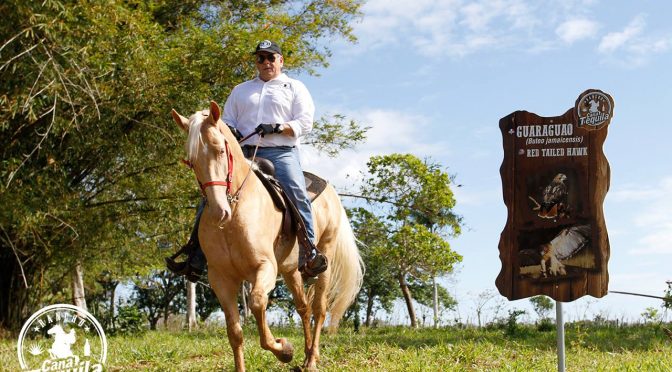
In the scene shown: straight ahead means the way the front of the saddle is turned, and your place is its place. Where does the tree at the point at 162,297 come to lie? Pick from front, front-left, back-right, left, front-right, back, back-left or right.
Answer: back-right

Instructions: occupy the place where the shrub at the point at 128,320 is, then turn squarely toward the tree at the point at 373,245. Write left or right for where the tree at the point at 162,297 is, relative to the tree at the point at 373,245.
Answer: left

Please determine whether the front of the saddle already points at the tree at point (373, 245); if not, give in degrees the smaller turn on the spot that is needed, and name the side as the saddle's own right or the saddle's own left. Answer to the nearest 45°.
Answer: approximately 135° to the saddle's own right

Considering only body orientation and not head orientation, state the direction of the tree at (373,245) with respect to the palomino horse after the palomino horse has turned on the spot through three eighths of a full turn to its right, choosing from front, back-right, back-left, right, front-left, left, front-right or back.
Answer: front

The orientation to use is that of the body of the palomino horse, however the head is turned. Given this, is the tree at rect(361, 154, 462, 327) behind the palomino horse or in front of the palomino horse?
behind

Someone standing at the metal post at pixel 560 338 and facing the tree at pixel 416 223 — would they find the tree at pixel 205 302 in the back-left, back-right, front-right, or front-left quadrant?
front-left

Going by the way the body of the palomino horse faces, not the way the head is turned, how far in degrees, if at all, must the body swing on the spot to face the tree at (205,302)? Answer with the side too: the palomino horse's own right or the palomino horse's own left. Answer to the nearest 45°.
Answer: approximately 135° to the palomino horse's own right

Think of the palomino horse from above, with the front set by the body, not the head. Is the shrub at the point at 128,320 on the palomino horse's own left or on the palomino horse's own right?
on the palomino horse's own right

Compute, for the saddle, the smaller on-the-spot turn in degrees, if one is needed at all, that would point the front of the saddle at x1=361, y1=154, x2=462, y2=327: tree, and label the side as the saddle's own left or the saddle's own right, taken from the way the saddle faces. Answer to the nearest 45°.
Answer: approximately 135° to the saddle's own right

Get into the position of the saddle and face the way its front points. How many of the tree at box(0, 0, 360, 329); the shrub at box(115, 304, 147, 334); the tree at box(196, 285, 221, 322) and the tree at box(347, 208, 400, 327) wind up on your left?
0

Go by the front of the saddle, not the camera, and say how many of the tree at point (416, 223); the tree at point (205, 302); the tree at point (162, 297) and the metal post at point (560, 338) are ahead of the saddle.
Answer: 0

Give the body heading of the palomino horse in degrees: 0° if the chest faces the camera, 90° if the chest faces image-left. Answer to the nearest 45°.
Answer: approximately 45°

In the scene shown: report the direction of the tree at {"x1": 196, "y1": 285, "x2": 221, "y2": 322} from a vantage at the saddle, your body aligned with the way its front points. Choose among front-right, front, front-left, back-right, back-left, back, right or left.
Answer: back-right

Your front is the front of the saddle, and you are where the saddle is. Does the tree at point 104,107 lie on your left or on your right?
on your right

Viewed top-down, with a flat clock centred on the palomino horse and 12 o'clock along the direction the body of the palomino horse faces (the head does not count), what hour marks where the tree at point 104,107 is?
The tree is roughly at 4 o'clock from the palomino horse.

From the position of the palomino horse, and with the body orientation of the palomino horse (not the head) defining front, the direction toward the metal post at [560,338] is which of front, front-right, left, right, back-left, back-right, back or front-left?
back-left
